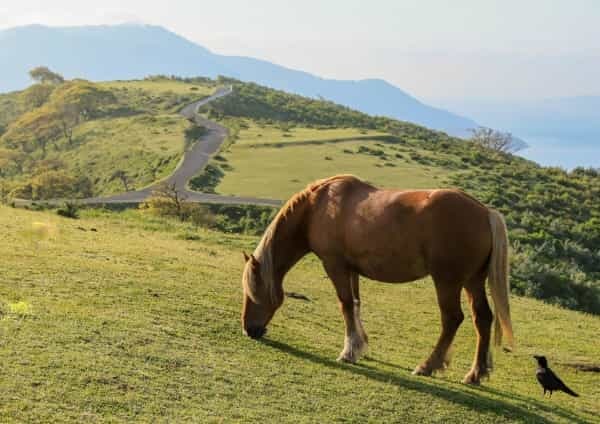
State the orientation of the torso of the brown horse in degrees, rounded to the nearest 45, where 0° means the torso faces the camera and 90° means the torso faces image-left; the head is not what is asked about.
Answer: approximately 90°

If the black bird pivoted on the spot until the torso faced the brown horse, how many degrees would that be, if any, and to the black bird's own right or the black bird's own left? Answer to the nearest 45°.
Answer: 0° — it already faces it

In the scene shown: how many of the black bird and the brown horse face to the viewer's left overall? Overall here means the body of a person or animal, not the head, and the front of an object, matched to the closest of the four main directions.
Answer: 2

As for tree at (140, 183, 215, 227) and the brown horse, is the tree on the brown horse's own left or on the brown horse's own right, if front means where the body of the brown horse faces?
on the brown horse's own right

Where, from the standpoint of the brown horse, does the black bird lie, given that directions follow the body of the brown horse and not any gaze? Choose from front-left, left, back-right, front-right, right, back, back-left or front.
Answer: back

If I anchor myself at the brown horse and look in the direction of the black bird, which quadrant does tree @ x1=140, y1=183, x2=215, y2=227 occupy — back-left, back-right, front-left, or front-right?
back-left

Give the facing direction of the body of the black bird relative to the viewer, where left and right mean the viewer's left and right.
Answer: facing to the left of the viewer

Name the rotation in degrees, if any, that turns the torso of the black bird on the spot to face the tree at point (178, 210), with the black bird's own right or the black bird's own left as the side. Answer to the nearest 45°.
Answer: approximately 45° to the black bird's own right

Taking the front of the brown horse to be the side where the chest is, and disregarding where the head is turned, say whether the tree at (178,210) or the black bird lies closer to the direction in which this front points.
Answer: the tree
